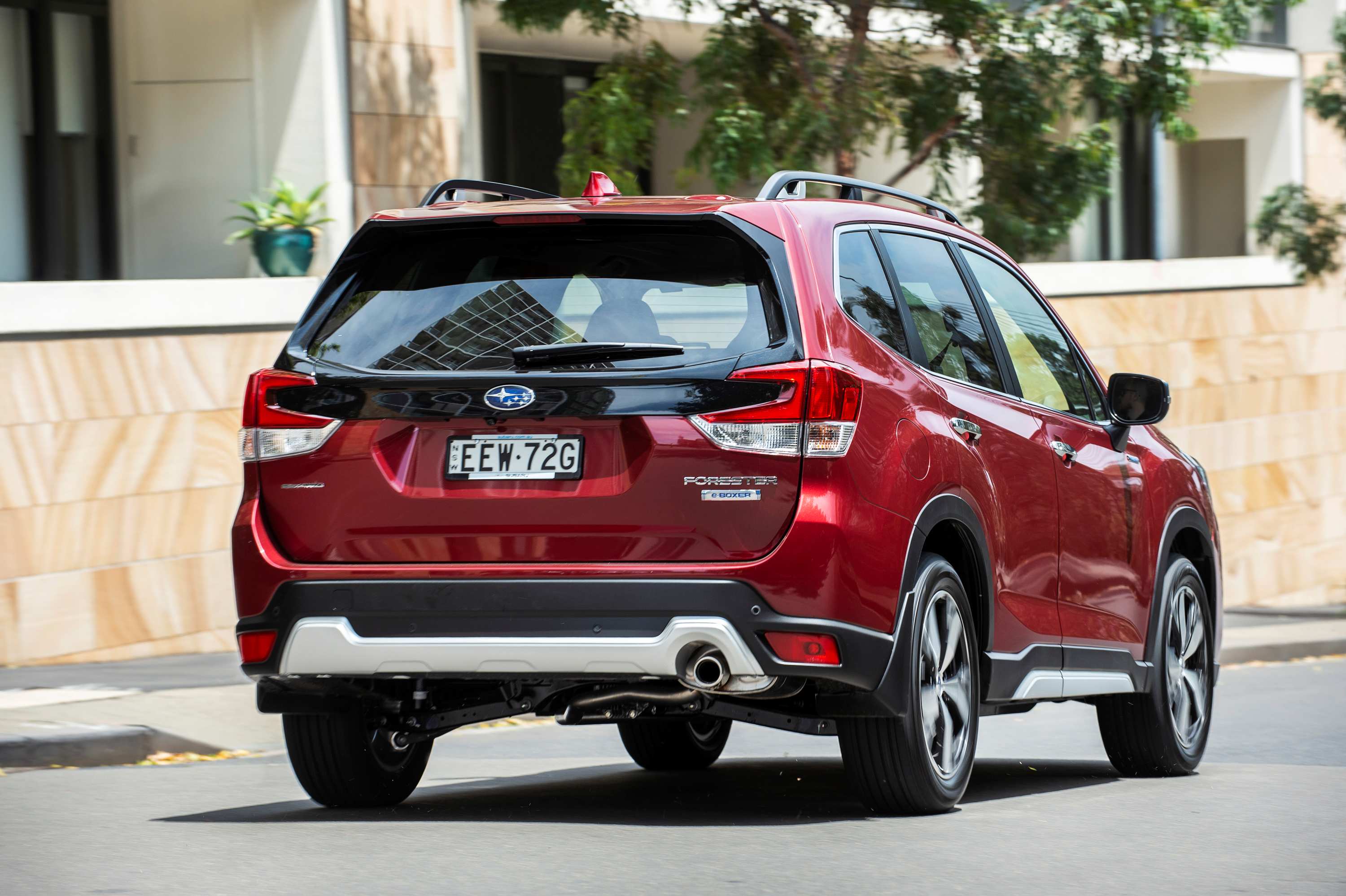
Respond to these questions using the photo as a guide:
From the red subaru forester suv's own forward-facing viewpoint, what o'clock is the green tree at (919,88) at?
The green tree is roughly at 11 o'clock from the red subaru forester suv.

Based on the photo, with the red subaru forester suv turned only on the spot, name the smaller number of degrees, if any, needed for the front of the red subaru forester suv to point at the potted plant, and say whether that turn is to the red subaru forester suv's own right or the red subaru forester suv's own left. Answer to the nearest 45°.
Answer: approximately 45° to the red subaru forester suv's own left

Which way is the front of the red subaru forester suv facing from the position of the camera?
facing away from the viewer and to the right of the viewer

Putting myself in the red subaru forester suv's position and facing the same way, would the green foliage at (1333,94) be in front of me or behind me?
in front

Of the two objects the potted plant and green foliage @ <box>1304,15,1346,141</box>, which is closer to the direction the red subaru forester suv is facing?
the green foliage

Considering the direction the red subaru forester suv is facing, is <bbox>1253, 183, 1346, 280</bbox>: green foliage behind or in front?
in front
